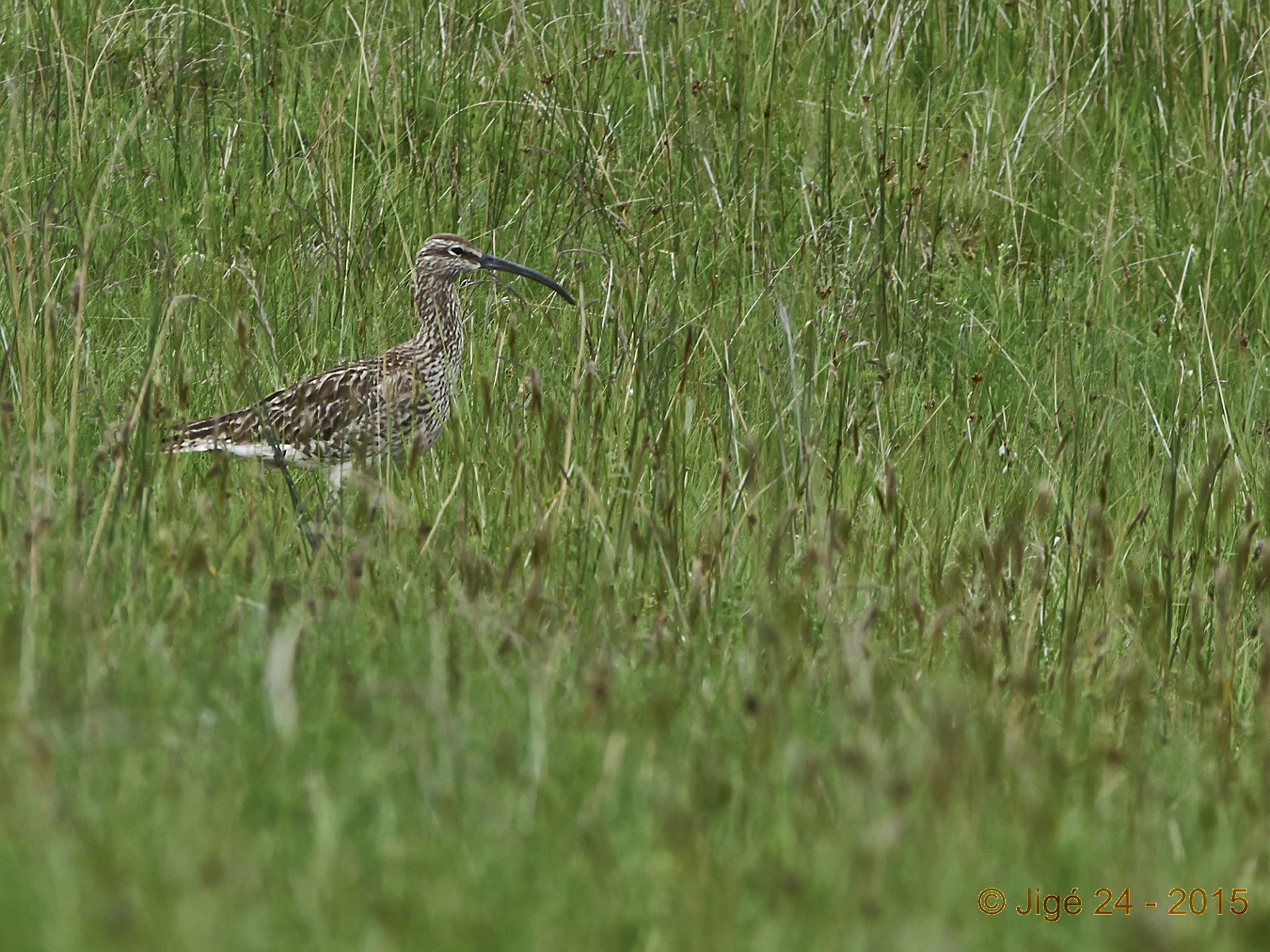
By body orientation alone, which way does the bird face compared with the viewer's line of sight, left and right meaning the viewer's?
facing to the right of the viewer
